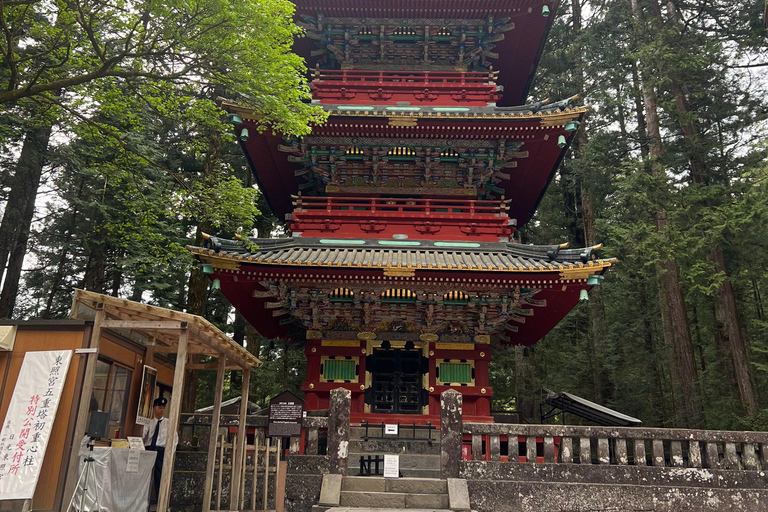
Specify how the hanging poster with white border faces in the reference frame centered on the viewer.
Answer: facing the viewer and to the right of the viewer

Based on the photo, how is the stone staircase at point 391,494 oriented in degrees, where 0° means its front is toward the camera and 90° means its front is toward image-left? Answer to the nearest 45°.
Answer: approximately 0°

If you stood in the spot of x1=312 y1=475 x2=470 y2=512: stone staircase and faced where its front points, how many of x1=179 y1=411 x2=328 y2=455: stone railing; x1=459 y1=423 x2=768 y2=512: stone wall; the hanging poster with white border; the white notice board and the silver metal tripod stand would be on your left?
1

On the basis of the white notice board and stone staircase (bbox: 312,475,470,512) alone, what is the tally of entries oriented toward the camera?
2

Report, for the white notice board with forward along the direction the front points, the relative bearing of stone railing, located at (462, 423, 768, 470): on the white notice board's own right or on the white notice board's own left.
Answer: on the white notice board's own left

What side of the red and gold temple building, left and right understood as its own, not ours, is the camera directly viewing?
front

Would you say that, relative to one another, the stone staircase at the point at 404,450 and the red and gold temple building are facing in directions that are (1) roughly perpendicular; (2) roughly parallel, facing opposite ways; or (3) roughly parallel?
roughly parallel

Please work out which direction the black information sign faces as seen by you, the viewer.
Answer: facing the viewer

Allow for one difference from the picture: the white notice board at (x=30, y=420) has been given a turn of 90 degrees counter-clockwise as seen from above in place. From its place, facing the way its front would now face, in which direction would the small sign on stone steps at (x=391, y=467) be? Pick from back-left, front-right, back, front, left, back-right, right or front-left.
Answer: front

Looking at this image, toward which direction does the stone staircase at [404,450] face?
toward the camera

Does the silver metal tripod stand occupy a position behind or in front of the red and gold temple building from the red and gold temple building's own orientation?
in front
